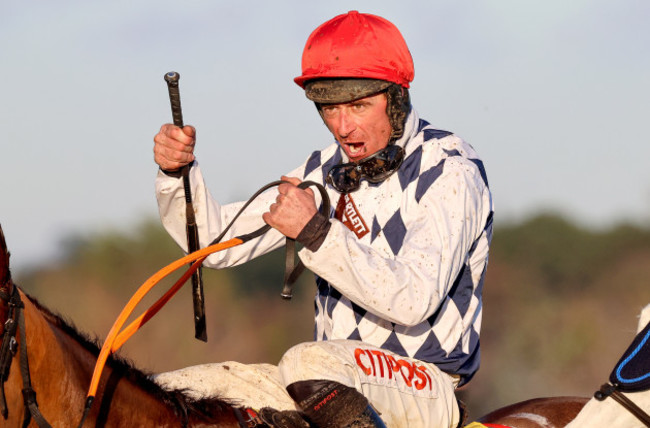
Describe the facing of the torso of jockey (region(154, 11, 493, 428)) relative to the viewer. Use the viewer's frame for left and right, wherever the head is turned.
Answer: facing the viewer and to the left of the viewer
